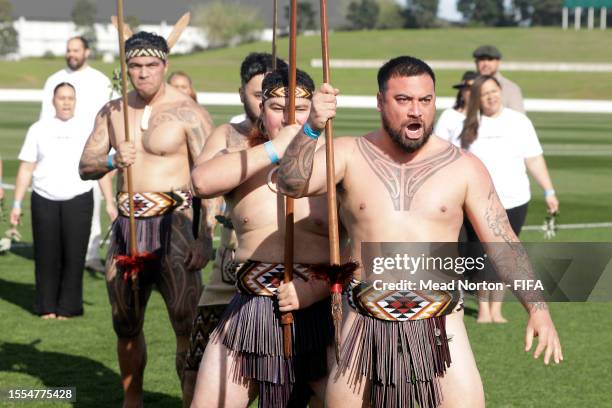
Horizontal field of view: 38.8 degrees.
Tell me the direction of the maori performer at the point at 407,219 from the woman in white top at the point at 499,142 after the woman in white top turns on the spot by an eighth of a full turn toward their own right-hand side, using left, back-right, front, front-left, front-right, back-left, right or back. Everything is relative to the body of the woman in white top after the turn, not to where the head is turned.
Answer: front-left

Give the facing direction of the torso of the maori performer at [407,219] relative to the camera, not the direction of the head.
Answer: toward the camera

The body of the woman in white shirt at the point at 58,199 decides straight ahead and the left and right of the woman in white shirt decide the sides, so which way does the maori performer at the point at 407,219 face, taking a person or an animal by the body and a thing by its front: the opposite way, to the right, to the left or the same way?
the same way

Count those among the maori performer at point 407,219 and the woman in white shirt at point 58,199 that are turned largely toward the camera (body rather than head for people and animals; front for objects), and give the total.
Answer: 2

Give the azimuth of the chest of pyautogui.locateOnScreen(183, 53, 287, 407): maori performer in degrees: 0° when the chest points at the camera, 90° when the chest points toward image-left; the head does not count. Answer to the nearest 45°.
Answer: approximately 315°

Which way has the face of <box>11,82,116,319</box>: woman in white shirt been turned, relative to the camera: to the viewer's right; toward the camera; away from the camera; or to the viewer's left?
toward the camera

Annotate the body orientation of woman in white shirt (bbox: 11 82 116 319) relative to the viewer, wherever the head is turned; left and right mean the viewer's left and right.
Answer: facing the viewer

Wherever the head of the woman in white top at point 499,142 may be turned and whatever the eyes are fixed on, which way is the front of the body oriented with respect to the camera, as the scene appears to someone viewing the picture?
toward the camera

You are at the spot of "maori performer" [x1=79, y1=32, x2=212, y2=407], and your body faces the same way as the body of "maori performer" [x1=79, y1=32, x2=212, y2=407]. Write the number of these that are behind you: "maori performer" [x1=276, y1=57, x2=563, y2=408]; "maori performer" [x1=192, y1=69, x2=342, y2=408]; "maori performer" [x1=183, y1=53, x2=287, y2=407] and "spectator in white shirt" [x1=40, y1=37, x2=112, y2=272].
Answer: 1

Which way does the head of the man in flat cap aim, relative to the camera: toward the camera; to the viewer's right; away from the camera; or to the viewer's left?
toward the camera

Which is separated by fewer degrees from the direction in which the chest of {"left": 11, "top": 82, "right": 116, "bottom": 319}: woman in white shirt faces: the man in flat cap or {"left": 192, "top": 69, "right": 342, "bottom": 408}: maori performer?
the maori performer

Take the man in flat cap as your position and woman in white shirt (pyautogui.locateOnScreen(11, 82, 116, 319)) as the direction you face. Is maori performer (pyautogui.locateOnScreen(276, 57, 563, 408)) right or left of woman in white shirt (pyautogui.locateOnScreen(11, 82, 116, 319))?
left

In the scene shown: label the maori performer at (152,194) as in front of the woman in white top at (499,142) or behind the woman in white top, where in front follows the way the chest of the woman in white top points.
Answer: in front

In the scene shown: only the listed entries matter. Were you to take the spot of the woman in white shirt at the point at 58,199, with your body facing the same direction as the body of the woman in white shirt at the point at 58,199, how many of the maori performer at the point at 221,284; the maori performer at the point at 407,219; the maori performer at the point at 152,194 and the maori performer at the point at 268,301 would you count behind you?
0

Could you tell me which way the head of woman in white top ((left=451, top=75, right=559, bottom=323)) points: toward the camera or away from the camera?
toward the camera
